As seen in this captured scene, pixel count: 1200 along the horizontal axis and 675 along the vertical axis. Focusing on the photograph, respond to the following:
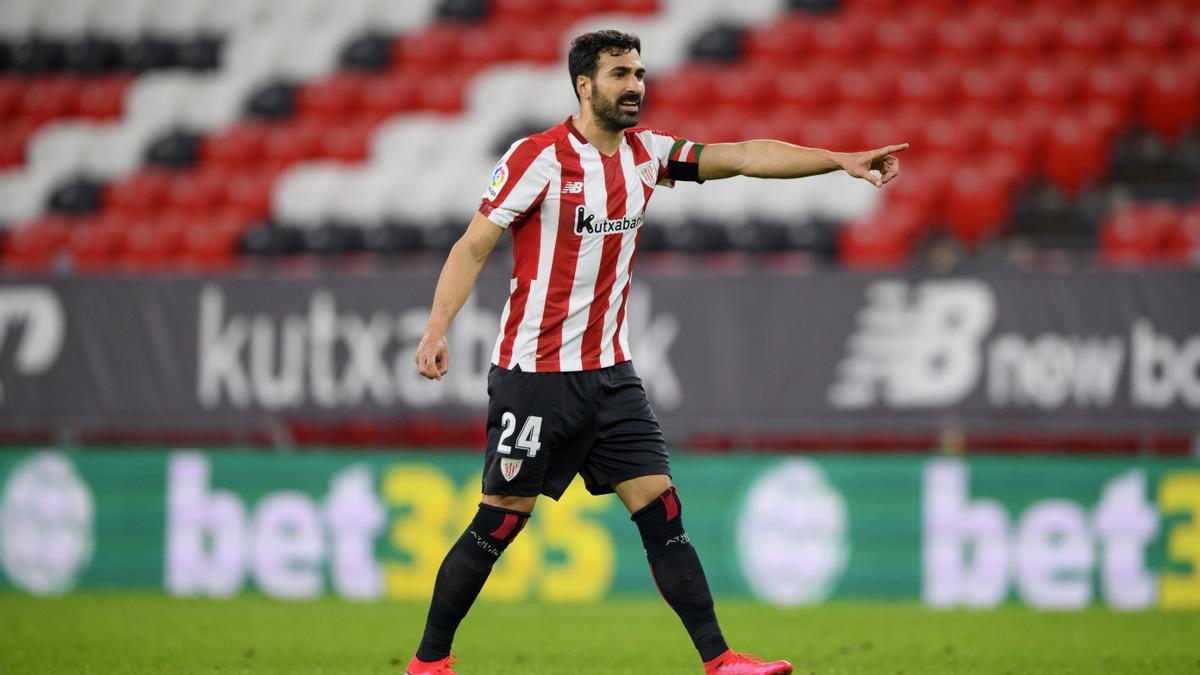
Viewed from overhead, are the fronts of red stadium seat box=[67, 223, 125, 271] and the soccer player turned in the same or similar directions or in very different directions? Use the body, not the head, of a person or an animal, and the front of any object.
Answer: same or similar directions

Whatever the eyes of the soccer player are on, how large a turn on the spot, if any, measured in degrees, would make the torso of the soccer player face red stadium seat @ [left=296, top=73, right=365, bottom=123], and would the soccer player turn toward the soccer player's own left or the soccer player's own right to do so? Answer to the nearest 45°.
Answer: approximately 135° to the soccer player's own left

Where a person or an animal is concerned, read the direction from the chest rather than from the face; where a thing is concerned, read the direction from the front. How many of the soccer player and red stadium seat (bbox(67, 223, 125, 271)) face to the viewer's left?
0

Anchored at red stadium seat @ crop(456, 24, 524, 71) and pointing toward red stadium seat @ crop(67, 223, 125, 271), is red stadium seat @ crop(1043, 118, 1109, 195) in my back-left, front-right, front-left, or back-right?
back-left

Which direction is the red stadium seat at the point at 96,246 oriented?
toward the camera

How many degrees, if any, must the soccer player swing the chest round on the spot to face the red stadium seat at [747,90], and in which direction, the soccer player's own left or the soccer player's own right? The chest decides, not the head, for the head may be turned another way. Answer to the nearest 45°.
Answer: approximately 135° to the soccer player's own left

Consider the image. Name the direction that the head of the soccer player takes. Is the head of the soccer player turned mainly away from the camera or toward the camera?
toward the camera

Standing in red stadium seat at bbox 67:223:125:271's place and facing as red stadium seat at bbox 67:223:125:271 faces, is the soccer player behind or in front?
in front

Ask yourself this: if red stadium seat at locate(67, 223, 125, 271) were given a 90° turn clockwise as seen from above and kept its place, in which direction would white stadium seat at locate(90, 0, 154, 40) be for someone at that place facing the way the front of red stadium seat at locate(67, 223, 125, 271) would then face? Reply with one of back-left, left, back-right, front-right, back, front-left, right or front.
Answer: right

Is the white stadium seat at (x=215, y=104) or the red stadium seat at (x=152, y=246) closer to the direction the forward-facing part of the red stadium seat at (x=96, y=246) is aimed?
the red stadium seat

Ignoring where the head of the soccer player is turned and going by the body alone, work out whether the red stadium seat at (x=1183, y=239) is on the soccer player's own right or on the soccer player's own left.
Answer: on the soccer player's own left

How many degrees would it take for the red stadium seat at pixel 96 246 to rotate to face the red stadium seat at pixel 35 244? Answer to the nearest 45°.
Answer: approximately 135° to its right

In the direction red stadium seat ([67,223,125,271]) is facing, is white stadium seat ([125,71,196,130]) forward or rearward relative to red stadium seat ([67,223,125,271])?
rearward

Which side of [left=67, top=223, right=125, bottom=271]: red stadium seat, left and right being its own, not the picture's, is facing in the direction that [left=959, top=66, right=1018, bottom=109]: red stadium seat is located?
left

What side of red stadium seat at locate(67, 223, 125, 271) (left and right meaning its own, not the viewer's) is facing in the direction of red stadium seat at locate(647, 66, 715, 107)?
left
